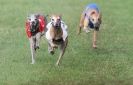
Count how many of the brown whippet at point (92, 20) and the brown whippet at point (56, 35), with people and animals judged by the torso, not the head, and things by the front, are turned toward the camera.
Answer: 2

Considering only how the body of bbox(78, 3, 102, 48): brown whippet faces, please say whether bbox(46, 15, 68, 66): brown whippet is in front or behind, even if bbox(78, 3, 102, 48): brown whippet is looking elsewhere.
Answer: in front

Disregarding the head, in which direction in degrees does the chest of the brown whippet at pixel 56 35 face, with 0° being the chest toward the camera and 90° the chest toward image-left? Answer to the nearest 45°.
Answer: approximately 0°

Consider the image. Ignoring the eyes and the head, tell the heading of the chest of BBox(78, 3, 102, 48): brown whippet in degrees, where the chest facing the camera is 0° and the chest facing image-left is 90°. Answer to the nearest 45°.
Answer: approximately 0°
